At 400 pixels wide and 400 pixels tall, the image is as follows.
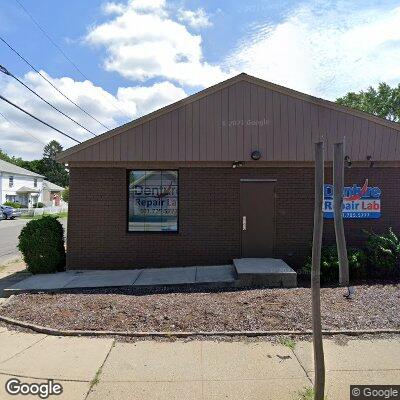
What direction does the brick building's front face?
toward the camera

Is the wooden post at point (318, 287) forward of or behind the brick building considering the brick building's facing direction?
forward

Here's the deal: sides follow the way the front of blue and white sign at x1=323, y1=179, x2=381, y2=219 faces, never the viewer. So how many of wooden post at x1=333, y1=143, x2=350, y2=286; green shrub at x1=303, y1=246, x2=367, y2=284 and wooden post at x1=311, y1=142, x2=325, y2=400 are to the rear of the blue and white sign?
0

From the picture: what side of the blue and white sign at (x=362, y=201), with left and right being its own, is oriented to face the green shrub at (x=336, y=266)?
front

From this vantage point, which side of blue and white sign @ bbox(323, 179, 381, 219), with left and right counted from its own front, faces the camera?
front

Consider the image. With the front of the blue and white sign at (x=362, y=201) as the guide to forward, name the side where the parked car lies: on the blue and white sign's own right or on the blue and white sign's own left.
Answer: on the blue and white sign's own right

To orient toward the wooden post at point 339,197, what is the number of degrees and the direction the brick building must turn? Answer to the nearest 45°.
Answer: approximately 45° to its left

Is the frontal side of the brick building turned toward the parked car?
no

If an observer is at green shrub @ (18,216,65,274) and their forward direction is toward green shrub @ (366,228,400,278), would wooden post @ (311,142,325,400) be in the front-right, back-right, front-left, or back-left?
front-right

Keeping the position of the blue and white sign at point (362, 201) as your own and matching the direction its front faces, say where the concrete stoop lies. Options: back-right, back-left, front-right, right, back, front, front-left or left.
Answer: front-right

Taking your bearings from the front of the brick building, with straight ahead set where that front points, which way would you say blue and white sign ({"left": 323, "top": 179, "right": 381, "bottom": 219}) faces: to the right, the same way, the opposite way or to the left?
the same way

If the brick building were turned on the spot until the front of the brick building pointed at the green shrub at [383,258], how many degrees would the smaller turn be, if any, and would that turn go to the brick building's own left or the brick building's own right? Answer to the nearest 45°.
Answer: approximately 90° to the brick building's own left

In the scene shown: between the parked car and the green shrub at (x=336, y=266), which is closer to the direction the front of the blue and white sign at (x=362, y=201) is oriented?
the green shrub

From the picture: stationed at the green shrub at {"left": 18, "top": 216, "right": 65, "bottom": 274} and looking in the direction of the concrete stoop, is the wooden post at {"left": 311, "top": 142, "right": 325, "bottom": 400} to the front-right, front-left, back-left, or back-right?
front-right

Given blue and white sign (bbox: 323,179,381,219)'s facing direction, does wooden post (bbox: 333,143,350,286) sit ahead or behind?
ahead

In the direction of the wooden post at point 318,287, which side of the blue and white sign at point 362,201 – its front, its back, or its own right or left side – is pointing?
front
